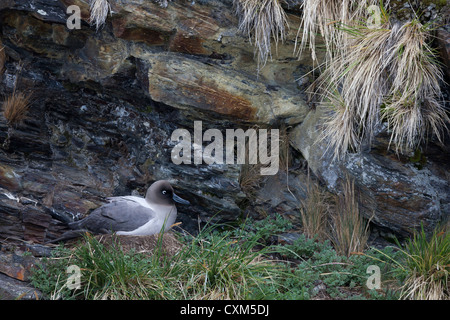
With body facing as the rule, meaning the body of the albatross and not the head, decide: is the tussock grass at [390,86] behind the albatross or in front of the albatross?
in front

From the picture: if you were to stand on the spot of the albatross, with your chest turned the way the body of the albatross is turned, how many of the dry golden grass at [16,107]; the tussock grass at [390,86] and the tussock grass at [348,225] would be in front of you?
2

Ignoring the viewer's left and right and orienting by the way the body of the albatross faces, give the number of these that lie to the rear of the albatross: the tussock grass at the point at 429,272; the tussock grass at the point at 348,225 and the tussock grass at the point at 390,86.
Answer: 0

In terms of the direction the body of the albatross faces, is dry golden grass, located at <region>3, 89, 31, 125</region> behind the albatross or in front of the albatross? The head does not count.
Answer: behind

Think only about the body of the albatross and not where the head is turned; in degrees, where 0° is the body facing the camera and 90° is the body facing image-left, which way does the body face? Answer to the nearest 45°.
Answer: approximately 270°

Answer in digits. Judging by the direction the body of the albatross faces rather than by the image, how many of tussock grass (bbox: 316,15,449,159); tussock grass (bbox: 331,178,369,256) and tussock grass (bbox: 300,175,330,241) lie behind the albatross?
0

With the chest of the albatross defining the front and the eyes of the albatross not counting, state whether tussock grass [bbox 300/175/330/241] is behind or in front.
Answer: in front

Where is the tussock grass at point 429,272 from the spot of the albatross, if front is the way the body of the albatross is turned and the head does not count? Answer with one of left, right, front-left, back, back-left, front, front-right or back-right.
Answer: front-right

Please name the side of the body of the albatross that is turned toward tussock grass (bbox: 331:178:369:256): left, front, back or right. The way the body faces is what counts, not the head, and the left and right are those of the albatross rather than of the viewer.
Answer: front
